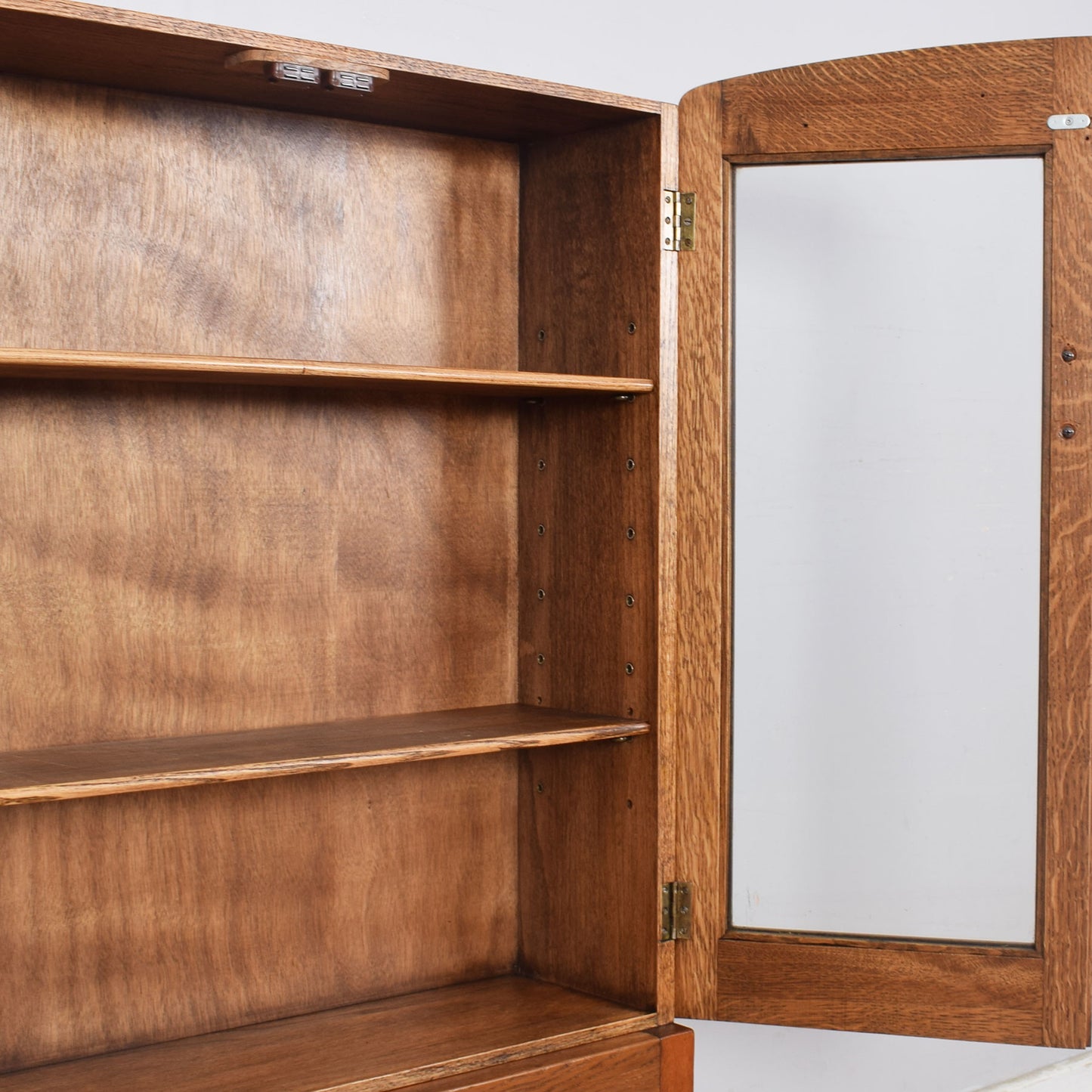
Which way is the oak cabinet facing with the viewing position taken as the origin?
facing the viewer and to the right of the viewer
